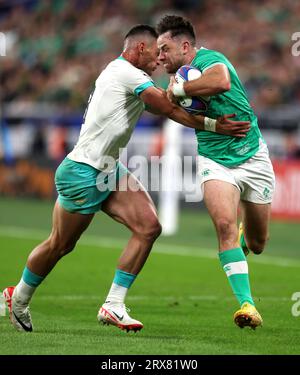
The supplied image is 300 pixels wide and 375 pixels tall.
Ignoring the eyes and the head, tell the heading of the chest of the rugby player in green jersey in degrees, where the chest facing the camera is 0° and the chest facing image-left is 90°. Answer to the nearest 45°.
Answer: approximately 45°
